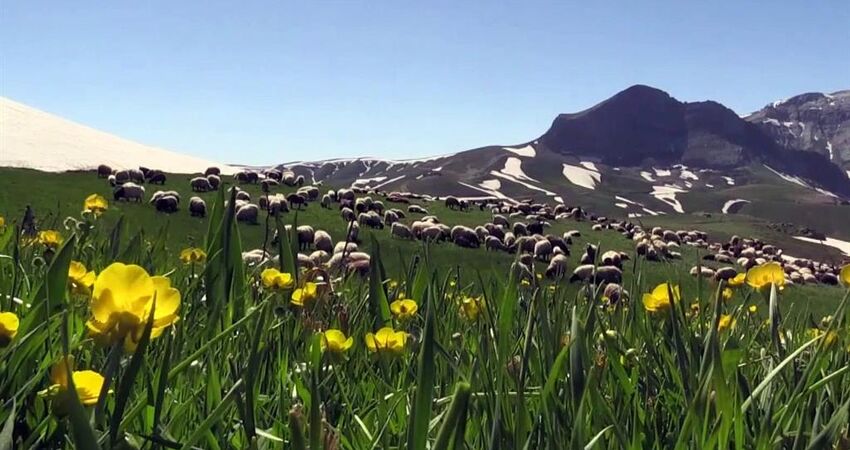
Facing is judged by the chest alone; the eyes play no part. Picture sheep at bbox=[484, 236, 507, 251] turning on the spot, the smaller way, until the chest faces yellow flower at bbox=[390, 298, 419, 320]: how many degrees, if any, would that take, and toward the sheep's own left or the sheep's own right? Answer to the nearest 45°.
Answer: approximately 90° to the sheep's own right

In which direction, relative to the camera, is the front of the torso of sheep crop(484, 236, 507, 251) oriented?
to the viewer's right

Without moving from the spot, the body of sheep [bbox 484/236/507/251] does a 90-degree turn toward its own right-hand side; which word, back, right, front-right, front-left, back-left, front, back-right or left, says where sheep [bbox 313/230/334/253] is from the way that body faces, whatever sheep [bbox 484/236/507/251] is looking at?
front-right
